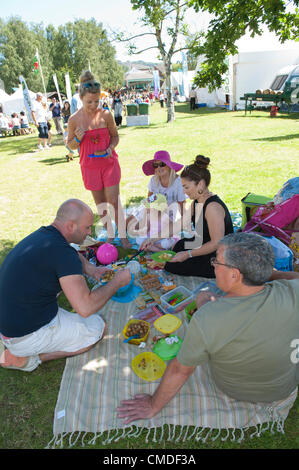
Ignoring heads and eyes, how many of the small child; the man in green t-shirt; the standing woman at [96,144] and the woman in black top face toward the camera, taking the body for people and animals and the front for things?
2

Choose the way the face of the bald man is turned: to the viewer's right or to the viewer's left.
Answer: to the viewer's right

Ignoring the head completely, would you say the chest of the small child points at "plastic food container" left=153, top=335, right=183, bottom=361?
yes

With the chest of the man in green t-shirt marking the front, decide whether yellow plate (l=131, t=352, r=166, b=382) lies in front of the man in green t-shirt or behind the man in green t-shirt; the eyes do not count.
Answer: in front

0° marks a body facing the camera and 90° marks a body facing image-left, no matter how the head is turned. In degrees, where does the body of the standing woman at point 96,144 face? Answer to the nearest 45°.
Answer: approximately 0°

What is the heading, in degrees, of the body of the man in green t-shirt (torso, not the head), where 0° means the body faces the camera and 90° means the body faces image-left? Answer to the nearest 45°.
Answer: approximately 135°

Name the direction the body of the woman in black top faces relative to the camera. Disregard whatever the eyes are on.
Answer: to the viewer's left

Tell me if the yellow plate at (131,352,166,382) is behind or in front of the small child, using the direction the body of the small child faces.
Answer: in front

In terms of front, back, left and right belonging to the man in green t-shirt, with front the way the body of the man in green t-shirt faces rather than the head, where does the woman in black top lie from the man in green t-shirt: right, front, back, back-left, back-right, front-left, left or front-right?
front-right

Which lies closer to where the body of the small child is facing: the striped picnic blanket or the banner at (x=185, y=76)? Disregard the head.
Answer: the striped picnic blanket

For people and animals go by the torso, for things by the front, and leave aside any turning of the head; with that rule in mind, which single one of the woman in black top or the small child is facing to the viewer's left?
the woman in black top

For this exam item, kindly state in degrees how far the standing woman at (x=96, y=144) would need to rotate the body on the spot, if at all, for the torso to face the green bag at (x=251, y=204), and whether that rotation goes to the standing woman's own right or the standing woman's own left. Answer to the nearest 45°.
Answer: approximately 90° to the standing woman's own left

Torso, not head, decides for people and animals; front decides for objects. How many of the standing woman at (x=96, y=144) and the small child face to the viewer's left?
0
